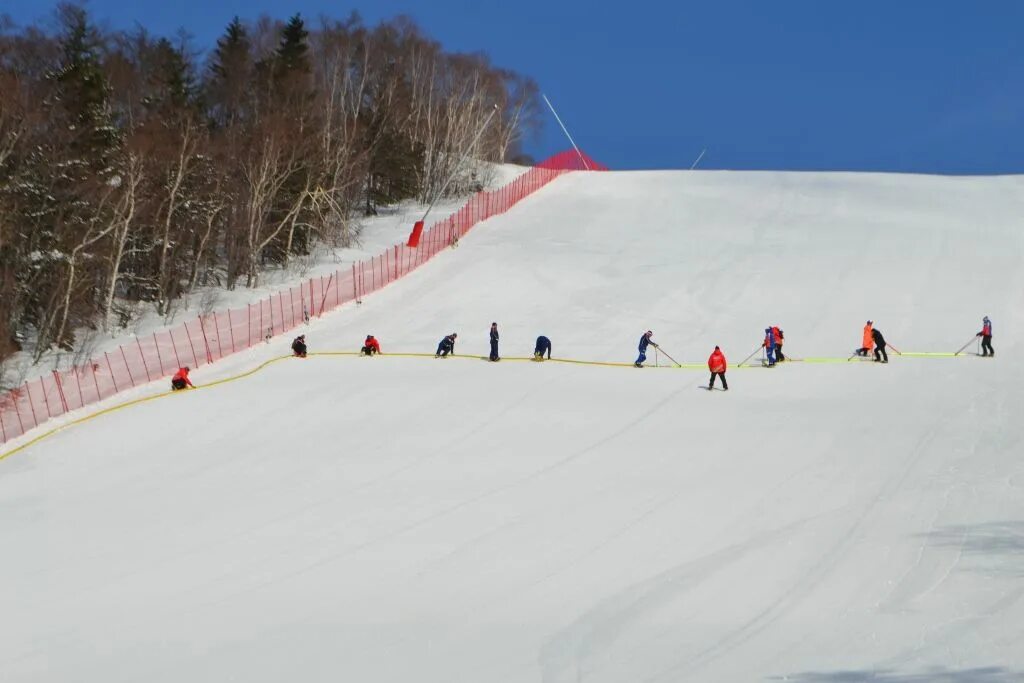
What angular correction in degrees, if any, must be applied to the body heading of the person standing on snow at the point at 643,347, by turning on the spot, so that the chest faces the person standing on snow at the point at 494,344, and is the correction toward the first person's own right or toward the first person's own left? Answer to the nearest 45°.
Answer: approximately 180°

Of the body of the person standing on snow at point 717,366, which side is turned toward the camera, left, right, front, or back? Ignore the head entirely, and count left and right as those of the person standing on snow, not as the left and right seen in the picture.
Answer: back

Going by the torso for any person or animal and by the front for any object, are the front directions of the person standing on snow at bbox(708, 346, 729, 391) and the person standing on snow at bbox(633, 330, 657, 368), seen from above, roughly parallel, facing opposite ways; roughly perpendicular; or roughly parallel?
roughly perpendicular

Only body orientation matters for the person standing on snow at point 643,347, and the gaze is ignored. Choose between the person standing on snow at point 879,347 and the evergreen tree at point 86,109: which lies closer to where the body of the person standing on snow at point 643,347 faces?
the person standing on snow

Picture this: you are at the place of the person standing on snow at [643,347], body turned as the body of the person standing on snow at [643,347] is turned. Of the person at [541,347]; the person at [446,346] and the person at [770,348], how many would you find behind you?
2

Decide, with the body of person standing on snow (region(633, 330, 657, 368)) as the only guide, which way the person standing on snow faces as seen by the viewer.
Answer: to the viewer's right

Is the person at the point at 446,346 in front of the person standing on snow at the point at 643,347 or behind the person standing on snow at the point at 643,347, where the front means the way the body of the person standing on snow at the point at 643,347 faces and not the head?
behind

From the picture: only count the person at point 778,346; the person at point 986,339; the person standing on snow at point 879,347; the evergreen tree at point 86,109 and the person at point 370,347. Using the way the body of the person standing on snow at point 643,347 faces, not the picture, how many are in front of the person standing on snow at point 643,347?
3
